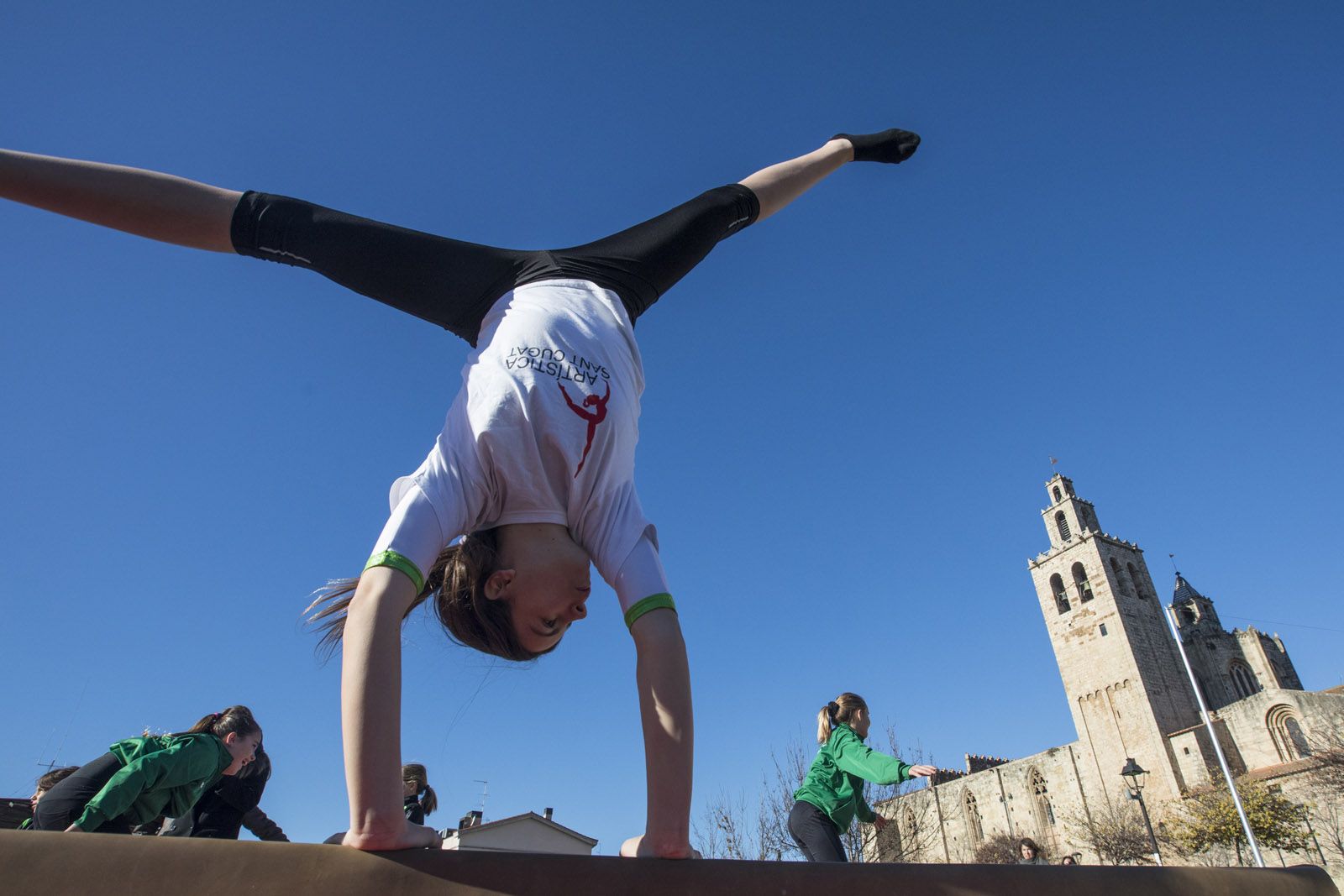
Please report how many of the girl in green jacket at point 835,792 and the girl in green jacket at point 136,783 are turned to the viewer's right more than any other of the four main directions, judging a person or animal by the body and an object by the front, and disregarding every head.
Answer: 2

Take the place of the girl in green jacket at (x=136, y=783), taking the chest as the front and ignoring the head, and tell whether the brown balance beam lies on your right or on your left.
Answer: on your right

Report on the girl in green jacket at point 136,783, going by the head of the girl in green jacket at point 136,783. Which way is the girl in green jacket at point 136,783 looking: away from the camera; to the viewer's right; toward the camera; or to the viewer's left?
to the viewer's right

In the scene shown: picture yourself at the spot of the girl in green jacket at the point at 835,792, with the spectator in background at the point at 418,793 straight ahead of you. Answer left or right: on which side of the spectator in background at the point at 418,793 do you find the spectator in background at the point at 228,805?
left

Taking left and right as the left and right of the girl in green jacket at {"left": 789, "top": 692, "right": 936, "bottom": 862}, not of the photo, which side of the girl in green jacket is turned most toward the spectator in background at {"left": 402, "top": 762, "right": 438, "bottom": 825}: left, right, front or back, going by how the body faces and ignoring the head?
back

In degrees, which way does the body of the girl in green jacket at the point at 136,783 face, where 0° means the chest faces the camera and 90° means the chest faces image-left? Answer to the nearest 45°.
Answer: approximately 270°

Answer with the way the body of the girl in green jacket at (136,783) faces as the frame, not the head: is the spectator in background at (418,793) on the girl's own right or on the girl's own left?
on the girl's own left

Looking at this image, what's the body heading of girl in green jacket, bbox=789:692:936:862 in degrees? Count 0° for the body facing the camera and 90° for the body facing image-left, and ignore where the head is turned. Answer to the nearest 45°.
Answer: approximately 270°

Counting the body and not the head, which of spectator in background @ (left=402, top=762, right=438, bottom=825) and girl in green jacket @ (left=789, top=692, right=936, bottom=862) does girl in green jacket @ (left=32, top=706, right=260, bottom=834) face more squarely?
the girl in green jacket

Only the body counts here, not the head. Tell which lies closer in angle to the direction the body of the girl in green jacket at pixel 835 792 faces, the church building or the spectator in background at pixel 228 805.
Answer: the church building

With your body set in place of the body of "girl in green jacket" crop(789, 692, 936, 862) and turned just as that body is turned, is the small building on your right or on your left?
on your left
